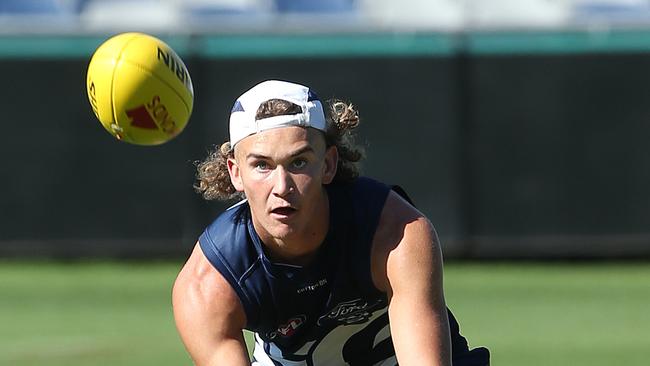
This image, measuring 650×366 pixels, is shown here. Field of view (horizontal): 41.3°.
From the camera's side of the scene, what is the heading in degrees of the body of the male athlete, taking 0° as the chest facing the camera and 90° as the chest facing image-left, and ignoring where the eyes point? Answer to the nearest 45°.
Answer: approximately 0°
